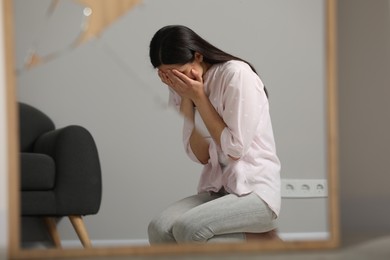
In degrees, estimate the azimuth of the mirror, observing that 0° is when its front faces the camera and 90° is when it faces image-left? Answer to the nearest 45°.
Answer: approximately 0°
